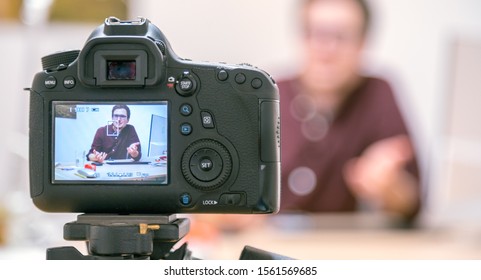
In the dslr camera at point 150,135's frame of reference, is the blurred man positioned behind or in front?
in front

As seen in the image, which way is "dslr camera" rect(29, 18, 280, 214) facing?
away from the camera
